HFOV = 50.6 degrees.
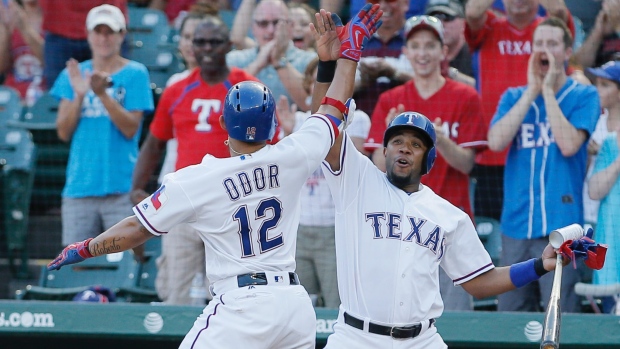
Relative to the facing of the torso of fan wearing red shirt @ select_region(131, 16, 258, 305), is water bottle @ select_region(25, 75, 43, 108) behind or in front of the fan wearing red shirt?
behind

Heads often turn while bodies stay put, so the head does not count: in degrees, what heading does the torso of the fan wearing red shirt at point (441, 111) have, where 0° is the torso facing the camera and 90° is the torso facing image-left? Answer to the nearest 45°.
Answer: approximately 0°

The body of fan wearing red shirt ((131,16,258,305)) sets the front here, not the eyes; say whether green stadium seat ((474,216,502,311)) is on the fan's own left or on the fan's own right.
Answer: on the fan's own left

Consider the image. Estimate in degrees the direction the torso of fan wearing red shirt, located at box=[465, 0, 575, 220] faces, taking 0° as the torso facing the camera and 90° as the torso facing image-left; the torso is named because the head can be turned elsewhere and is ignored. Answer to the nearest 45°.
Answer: approximately 0°

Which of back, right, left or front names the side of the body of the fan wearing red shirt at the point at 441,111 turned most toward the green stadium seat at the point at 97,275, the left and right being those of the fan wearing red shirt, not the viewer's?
right
